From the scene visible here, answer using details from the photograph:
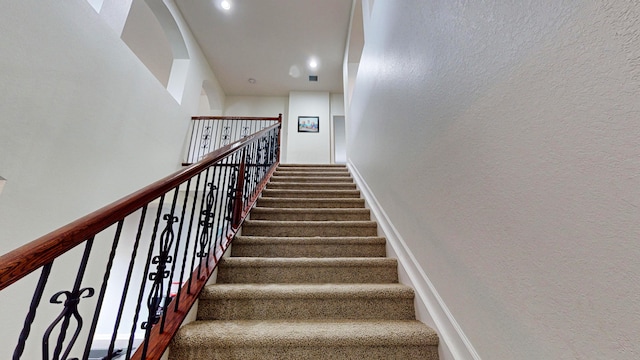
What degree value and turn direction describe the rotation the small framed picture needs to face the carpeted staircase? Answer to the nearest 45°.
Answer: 0° — it already faces it

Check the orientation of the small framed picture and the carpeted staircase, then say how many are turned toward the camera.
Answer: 2

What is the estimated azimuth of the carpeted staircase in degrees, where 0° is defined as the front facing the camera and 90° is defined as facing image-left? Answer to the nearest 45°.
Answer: approximately 0°

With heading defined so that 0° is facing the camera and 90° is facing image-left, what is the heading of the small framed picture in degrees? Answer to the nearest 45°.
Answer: approximately 0°

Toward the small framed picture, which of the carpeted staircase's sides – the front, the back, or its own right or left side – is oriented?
back
